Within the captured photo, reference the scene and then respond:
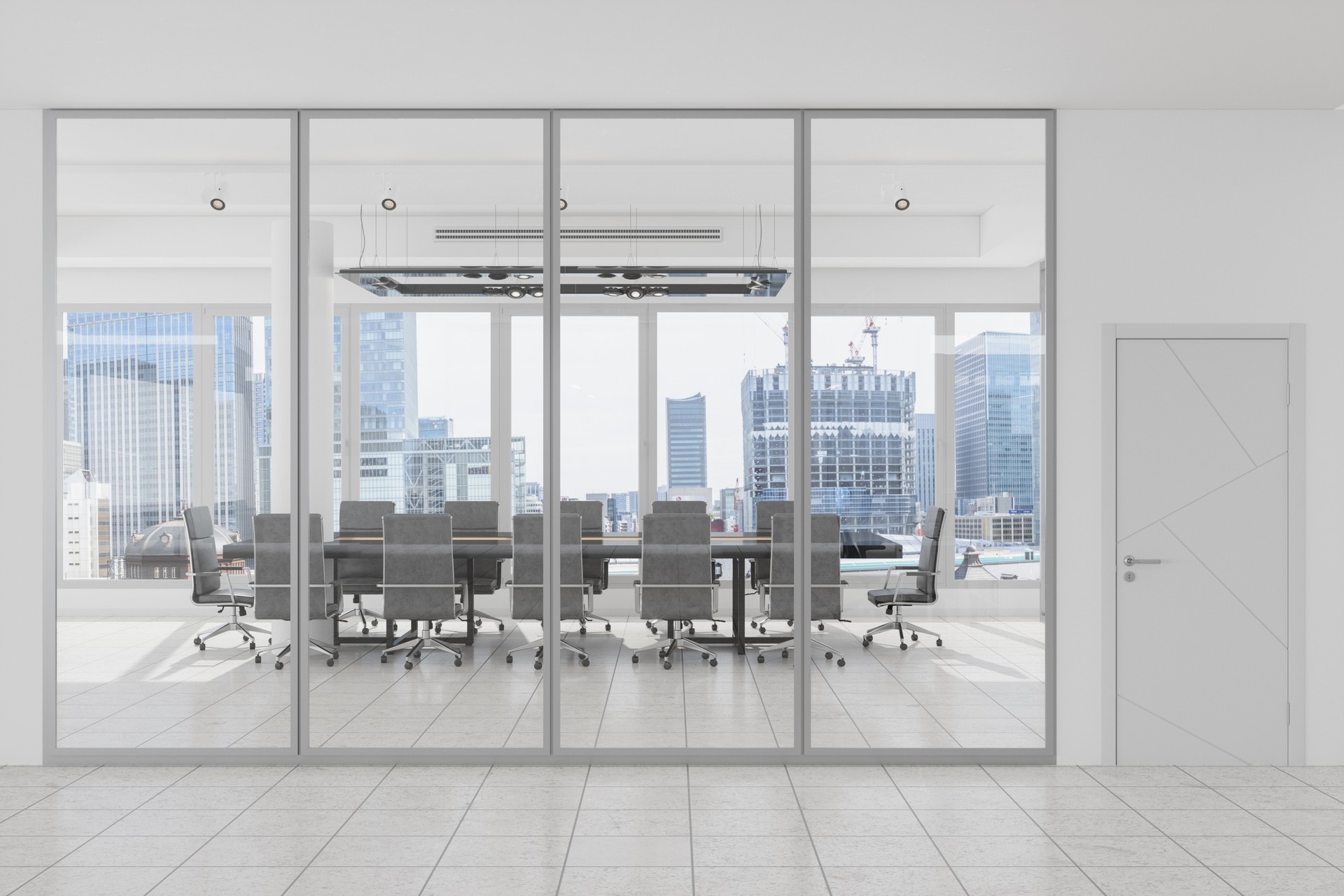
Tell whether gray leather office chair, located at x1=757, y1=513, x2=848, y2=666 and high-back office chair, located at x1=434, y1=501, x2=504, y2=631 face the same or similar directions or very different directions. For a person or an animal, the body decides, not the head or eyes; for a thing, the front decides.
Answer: very different directions

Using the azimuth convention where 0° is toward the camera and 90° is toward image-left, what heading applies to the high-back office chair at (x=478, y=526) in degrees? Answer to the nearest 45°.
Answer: approximately 0°

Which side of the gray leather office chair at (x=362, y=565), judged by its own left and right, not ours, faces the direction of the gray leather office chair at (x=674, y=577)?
left

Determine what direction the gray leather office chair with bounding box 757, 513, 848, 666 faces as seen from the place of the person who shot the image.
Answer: facing away from the viewer

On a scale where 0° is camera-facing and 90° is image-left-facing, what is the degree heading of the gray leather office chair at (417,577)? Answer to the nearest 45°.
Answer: approximately 180°

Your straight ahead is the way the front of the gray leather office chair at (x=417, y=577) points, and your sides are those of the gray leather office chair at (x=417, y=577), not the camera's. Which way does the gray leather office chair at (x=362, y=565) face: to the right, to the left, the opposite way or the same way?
the opposite way

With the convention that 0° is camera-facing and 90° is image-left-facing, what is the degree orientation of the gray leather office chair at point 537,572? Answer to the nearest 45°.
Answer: approximately 180°

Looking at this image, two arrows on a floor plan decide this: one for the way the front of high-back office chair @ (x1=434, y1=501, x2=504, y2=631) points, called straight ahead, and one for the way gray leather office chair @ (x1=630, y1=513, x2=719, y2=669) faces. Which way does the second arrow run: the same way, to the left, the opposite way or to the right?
the opposite way

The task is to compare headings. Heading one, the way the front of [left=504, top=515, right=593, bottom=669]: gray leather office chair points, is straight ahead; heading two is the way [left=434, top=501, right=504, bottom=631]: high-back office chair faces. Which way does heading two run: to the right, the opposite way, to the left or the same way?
the opposite way
